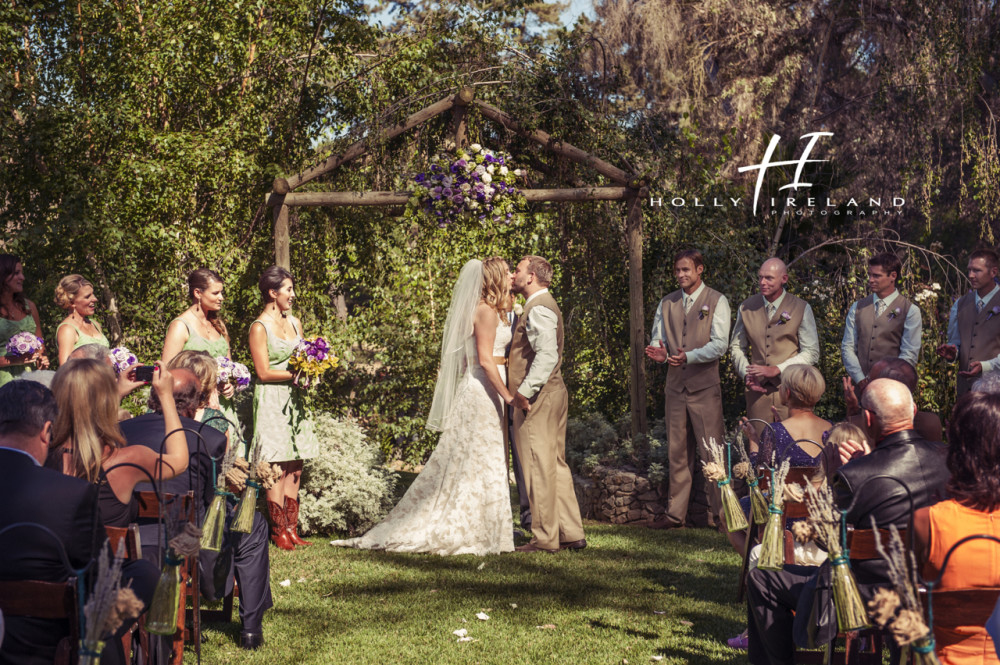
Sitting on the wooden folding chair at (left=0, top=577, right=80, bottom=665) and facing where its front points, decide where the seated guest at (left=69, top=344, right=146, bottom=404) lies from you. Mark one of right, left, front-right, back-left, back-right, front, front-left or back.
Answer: front

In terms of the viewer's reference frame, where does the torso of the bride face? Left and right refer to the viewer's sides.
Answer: facing to the right of the viewer

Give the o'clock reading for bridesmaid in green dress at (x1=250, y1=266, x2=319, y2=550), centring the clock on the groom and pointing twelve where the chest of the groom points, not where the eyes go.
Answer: The bridesmaid in green dress is roughly at 12 o'clock from the groom.

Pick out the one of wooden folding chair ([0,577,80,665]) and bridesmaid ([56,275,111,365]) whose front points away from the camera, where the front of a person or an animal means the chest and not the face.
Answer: the wooden folding chair

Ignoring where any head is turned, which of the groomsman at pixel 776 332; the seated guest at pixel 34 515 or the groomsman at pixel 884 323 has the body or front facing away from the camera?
the seated guest

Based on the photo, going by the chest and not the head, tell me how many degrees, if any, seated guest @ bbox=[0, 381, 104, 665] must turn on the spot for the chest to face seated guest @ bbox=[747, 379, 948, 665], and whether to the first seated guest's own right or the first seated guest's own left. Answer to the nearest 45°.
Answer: approximately 90° to the first seated guest's own right

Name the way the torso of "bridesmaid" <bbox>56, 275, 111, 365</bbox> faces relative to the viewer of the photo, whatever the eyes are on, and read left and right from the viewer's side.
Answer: facing the viewer and to the right of the viewer

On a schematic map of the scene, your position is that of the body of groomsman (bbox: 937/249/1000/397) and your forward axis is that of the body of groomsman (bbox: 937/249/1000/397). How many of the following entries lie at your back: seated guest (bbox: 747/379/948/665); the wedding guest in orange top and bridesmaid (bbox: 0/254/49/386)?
0

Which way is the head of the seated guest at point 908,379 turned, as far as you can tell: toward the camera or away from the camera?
away from the camera

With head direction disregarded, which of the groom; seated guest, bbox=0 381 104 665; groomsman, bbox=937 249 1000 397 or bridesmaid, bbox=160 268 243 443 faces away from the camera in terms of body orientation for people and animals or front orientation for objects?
the seated guest

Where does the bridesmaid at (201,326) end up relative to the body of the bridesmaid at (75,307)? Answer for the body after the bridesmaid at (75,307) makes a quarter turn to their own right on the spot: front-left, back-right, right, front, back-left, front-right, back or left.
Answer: back-left

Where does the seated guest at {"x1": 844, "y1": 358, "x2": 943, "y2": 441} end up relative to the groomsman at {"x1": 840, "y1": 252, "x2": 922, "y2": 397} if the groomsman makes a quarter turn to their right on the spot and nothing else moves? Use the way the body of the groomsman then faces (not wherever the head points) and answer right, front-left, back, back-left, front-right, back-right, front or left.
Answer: back-left

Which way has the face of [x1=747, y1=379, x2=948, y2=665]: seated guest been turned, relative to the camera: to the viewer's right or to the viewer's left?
to the viewer's left

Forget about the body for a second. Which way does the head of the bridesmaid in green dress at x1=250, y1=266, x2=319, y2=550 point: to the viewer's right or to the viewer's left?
to the viewer's right

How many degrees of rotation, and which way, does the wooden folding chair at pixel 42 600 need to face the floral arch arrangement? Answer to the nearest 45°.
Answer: approximately 45° to its right

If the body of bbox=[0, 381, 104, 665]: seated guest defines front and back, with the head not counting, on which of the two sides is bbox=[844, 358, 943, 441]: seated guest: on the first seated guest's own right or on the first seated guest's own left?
on the first seated guest's own right

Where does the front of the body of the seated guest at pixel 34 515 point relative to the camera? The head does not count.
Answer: away from the camera

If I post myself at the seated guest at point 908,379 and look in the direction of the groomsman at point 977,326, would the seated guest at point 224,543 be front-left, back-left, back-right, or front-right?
back-left

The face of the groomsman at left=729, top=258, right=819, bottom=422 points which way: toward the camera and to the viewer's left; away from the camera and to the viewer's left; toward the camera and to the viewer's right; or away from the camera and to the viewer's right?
toward the camera and to the viewer's left

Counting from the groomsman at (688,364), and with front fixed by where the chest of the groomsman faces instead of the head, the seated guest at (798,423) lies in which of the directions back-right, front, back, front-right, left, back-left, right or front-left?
front-left

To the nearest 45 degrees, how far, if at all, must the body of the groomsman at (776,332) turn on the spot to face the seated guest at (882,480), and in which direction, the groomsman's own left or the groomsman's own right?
approximately 45° to the groomsman's own left

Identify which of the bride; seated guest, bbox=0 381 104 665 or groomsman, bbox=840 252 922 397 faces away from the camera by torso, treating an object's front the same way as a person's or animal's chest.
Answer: the seated guest
